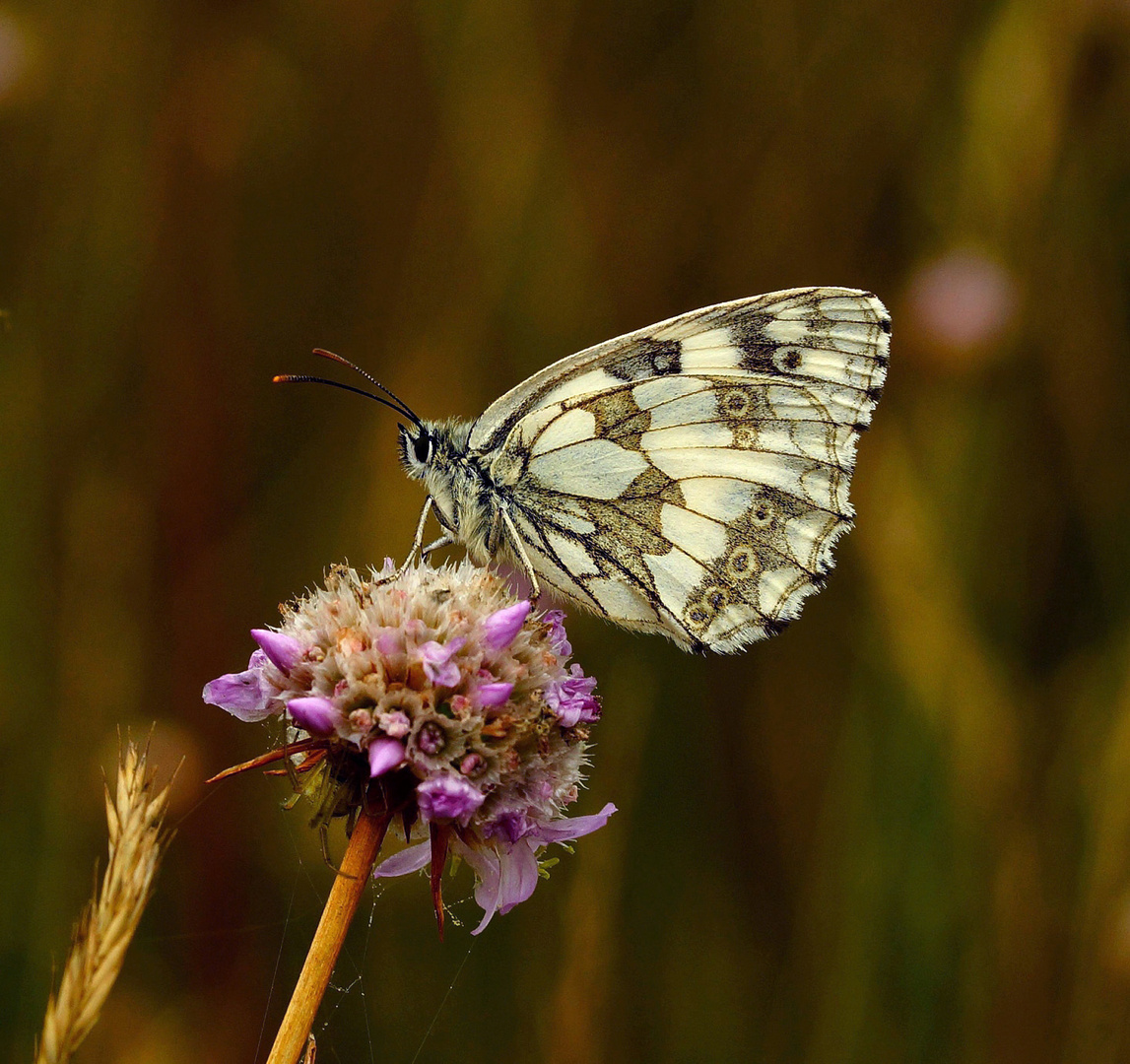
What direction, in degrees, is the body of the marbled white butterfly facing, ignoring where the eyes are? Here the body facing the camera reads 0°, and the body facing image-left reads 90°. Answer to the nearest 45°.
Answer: approximately 90°

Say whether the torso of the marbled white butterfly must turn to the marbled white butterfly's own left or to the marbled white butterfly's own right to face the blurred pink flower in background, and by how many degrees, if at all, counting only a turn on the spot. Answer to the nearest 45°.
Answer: approximately 135° to the marbled white butterfly's own right
